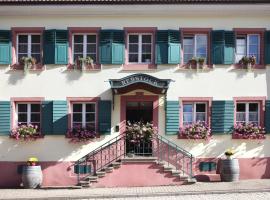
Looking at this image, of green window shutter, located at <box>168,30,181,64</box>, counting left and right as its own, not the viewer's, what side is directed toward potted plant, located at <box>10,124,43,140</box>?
right

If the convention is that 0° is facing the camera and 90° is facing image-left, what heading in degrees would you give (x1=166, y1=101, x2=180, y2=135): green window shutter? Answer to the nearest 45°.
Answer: approximately 0°

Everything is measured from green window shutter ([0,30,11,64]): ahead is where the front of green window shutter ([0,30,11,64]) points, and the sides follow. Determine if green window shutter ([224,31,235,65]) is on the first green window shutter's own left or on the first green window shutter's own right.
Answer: on the first green window shutter's own left

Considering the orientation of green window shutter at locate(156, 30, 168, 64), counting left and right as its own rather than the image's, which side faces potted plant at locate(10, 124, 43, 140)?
right

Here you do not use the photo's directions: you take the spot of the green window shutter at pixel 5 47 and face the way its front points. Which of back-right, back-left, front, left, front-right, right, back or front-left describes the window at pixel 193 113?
left

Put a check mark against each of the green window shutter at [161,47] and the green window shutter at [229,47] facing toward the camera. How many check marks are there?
2

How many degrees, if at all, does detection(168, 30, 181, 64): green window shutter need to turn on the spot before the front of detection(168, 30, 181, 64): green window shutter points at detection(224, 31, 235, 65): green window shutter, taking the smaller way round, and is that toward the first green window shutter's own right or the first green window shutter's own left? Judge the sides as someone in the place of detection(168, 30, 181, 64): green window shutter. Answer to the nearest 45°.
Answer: approximately 90° to the first green window shutter's own left
